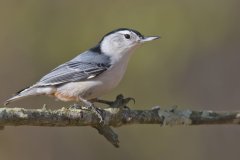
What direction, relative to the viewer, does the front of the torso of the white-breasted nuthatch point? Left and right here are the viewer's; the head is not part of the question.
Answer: facing to the right of the viewer
